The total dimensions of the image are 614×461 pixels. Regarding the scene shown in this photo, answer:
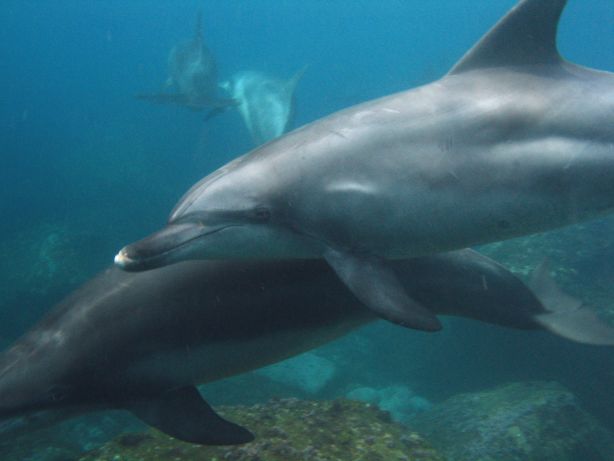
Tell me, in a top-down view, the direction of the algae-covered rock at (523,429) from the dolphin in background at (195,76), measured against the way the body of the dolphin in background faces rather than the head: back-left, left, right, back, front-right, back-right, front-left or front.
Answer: back

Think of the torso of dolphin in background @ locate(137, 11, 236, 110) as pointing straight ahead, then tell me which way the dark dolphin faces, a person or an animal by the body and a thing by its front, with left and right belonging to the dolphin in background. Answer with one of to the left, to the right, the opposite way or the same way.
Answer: to the left

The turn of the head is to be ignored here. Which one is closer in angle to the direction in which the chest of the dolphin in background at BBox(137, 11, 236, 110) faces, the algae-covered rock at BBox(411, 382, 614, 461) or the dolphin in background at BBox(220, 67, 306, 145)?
the dolphin in background

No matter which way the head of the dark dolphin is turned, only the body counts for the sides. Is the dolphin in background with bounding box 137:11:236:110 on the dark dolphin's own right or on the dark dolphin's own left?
on the dark dolphin's own right

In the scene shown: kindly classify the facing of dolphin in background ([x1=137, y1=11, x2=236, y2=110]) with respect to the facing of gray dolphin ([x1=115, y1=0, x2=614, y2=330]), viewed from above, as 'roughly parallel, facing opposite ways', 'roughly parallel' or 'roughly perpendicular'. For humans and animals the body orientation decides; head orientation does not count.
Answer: roughly perpendicular

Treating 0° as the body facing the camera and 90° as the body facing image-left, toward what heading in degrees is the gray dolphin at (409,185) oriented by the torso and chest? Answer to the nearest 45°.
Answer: approximately 90°

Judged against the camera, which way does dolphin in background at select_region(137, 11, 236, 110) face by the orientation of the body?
away from the camera

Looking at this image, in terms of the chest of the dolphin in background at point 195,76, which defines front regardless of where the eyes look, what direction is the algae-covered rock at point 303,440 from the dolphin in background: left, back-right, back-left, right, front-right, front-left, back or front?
back

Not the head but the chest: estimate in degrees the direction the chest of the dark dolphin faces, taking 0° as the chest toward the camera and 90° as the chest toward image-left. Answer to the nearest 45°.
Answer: approximately 90°

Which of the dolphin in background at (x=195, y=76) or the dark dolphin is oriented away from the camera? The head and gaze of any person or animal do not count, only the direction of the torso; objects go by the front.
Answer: the dolphin in background

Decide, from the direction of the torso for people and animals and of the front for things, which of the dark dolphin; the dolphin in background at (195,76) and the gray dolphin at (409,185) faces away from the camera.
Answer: the dolphin in background
